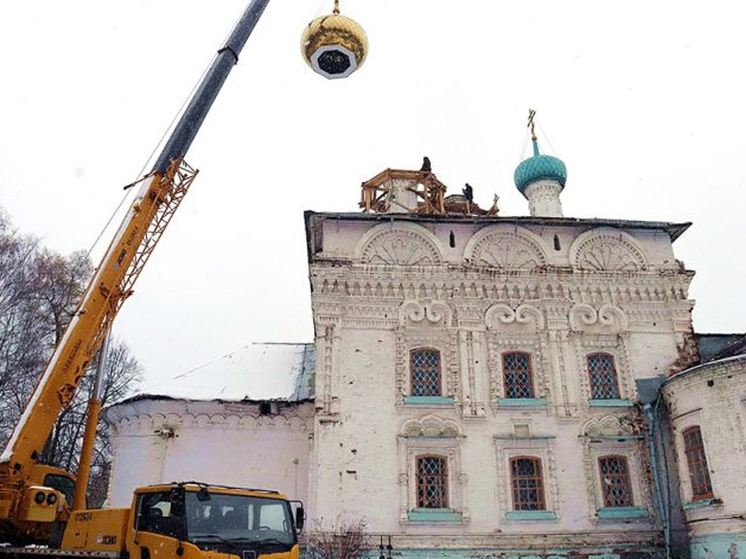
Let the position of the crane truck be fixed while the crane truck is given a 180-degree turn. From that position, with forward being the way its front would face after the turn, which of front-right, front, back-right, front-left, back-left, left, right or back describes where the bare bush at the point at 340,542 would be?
right

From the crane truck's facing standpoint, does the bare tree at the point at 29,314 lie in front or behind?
behind

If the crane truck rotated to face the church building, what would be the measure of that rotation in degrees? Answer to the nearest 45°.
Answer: approximately 90° to its left

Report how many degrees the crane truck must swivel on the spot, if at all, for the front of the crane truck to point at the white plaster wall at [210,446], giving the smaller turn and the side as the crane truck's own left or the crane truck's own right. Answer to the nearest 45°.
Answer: approximately 135° to the crane truck's own left

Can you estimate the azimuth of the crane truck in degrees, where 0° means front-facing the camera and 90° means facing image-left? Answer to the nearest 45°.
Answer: approximately 315°
